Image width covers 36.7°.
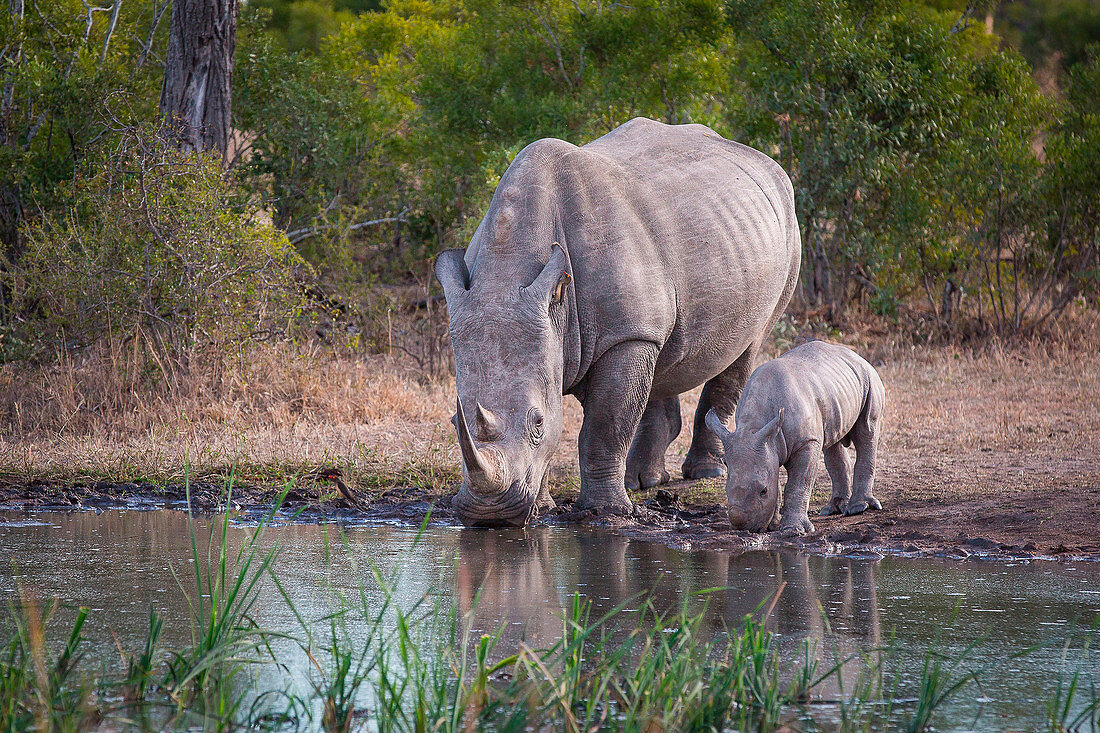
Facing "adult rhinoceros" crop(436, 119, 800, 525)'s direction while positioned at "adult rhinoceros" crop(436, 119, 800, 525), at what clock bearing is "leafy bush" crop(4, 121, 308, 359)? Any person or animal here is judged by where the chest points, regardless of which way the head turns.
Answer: The leafy bush is roughly at 3 o'clock from the adult rhinoceros.

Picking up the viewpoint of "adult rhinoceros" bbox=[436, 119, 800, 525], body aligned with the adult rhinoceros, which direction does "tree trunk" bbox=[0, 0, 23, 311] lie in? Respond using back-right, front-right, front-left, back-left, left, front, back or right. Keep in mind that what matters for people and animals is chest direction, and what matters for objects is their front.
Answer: right

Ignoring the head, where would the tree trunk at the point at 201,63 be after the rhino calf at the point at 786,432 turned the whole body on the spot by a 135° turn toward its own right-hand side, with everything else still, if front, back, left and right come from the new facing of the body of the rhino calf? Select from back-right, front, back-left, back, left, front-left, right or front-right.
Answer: front-left

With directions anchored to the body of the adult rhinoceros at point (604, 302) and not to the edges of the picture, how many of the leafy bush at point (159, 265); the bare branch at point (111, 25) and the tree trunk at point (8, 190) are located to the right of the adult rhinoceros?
3

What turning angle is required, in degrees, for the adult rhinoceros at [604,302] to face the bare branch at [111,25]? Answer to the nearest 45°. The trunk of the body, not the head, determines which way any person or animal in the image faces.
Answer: approximately 90° to its right

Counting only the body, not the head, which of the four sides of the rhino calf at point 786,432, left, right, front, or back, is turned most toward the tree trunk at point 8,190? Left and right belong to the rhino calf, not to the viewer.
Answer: right

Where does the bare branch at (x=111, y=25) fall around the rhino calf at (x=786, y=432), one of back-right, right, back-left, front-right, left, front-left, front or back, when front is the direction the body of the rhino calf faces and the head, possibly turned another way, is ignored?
right

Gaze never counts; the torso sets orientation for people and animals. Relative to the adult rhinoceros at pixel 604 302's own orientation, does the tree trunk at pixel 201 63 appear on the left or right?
on its right
